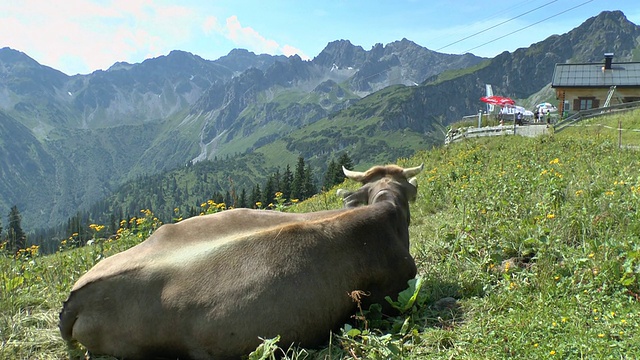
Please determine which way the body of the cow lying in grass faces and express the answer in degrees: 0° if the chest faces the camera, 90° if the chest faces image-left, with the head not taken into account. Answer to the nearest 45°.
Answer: approximately 225°
